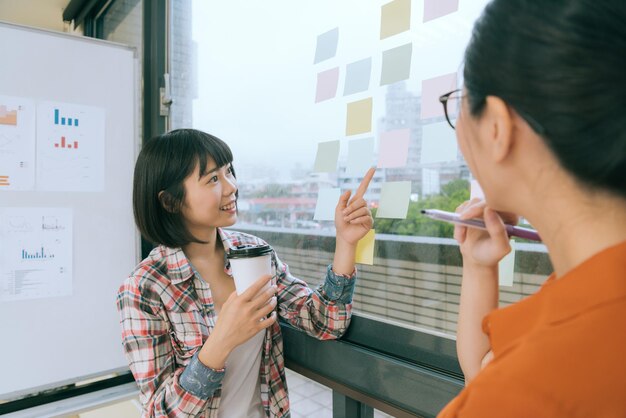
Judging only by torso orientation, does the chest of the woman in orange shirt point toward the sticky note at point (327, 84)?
yes

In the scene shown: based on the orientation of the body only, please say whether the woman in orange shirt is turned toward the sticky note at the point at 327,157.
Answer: yes

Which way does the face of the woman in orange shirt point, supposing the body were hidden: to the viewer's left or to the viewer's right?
to the viewer's left

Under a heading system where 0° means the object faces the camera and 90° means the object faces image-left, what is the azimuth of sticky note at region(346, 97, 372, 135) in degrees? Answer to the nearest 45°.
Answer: approximately 45°

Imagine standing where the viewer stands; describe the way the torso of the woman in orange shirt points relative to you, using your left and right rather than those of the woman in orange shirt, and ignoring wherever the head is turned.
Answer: facing away from the viewer and to the left of the viewer
